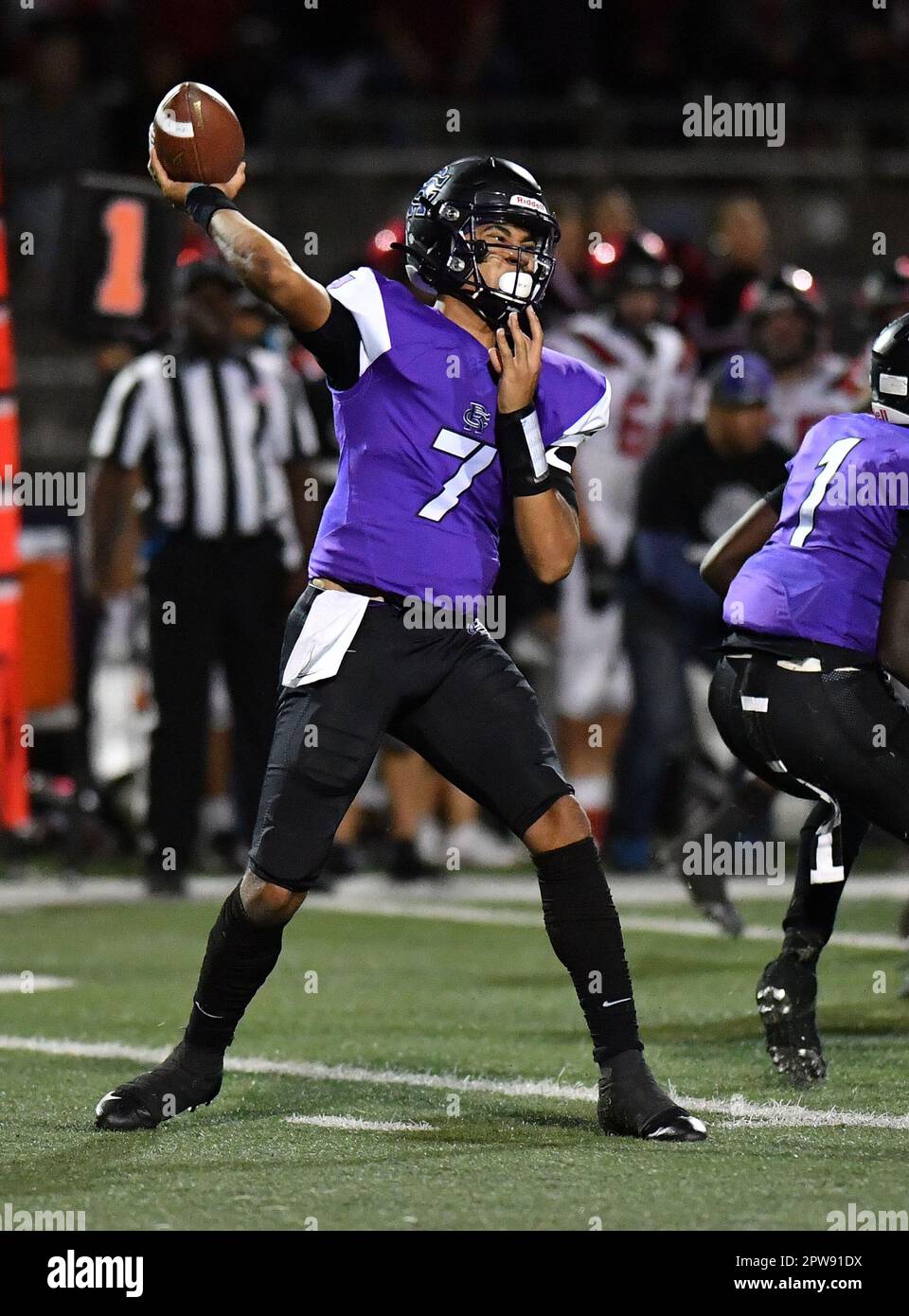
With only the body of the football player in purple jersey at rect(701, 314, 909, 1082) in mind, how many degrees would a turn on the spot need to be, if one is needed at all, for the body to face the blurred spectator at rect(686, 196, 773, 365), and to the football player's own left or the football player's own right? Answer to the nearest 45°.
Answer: approximately 45° to the football player's own left

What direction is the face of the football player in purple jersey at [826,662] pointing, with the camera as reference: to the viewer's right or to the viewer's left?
to the viewer's right

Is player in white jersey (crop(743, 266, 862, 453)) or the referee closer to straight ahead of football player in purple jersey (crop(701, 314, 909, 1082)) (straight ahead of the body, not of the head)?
the player in white jersey

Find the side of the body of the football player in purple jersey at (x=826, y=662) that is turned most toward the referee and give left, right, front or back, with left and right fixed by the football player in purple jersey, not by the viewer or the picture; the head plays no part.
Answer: left

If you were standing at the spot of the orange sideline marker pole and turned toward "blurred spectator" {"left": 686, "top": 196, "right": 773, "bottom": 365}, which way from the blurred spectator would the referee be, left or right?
right

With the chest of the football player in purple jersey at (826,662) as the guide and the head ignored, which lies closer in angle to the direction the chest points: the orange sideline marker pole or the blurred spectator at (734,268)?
the blurred spectator

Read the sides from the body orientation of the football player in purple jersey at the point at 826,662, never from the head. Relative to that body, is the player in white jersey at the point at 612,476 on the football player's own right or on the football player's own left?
on the football player's own left

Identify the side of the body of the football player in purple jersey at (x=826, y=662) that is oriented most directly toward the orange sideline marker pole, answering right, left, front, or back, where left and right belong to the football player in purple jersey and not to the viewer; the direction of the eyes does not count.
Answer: left

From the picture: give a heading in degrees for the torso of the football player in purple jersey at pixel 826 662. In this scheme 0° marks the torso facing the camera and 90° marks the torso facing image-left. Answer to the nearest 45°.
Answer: approximately 225°

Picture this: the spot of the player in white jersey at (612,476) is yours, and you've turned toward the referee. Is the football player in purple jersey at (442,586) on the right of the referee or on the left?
left

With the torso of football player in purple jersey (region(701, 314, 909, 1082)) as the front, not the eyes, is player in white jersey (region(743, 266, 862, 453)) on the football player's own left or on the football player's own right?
on the football player's own left

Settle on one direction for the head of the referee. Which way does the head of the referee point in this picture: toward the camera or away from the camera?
toward the camera

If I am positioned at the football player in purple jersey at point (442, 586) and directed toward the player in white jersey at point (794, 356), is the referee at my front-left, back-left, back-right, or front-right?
front-left

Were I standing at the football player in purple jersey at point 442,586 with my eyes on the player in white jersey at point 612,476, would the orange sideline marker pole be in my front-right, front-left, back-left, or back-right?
front-left

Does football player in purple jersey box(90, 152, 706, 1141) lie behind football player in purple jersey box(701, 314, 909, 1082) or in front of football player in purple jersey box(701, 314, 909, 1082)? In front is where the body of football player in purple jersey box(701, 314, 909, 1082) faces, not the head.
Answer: behind

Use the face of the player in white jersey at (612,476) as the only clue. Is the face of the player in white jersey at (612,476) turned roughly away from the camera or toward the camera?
toward the camera
